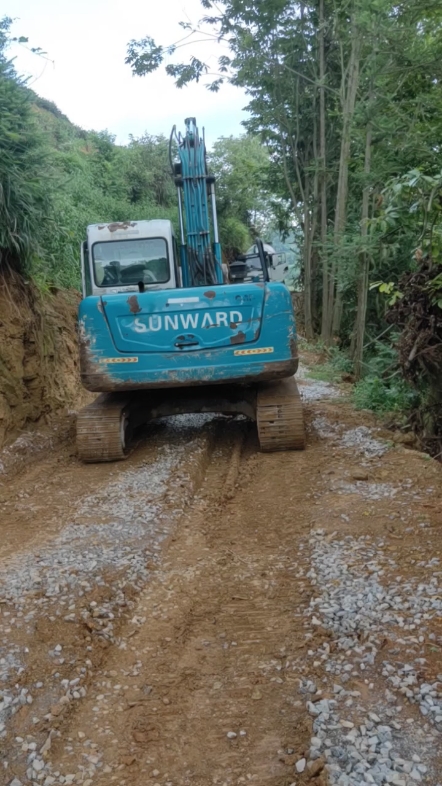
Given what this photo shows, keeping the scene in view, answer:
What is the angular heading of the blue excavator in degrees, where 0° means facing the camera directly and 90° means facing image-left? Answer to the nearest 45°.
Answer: approximately 180°
